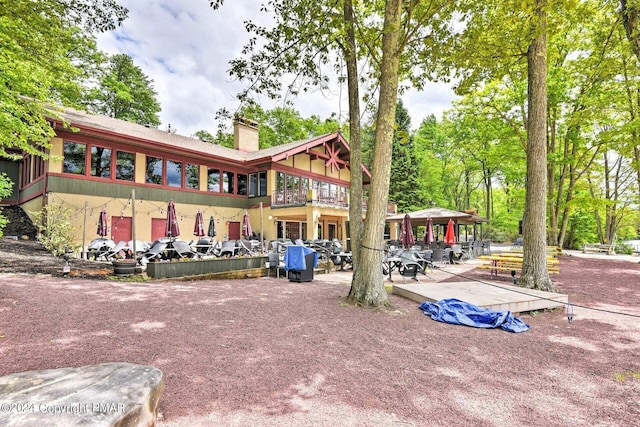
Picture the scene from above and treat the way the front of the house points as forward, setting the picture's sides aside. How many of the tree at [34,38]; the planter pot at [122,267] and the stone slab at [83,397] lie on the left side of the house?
0

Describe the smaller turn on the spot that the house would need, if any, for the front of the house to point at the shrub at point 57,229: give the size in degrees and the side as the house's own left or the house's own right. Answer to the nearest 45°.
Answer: approximately 90° to the house's own right

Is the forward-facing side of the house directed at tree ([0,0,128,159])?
no

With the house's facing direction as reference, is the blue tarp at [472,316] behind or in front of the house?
in front

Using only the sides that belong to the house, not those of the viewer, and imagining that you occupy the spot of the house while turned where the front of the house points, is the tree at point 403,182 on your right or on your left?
on your left

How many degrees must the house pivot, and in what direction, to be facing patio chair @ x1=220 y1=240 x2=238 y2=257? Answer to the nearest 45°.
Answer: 0° — it already faces it

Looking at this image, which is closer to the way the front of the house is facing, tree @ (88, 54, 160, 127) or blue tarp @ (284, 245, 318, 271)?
the blue tarp

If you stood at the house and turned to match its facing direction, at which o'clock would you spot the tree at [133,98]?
The tree is roughly at 7 o'clock from the house.

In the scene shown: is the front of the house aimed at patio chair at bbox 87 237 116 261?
no

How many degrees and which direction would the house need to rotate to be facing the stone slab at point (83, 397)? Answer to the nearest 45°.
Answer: approximately 45° to its right

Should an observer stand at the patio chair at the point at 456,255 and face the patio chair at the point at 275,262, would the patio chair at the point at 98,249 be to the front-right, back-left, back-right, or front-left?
front-right

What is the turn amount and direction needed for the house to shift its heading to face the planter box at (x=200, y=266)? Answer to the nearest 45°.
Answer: approximately 45° to its right

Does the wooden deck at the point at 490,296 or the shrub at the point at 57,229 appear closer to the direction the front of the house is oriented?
the wooden deck

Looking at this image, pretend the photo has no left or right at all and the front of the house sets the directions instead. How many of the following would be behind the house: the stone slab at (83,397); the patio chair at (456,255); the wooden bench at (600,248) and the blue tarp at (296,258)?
0

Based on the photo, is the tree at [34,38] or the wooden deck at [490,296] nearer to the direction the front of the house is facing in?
the wooden deck
